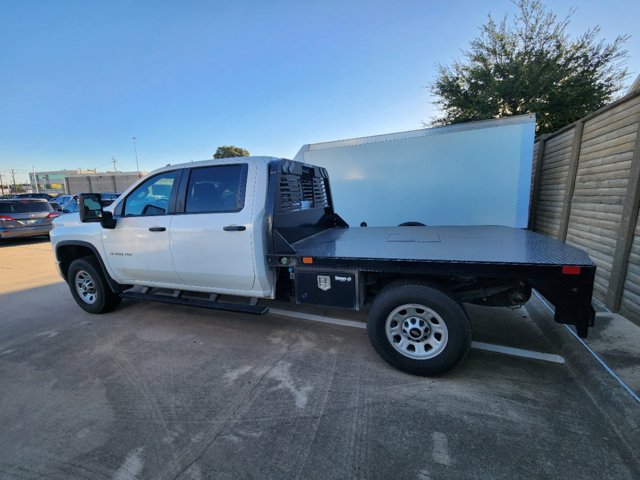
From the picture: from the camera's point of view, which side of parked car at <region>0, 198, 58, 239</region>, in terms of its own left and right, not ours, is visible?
back

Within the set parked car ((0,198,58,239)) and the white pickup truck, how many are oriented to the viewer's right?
0

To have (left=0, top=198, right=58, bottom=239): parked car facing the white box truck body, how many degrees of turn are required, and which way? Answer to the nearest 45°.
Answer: approximately 135° to its right

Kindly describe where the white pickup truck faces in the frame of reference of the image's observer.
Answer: facing away from the viewer and to the left of the viewer

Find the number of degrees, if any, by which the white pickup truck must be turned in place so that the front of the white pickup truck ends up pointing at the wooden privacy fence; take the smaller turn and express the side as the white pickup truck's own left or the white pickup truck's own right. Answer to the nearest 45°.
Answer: approximately 135° to the white pickup truck's own right

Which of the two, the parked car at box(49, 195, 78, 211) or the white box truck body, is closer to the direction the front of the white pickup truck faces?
the parked car

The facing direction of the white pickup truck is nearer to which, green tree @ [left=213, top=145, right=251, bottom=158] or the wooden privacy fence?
the green tree

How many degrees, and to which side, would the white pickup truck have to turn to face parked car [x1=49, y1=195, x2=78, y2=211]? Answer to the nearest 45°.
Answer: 0° — it already faces it

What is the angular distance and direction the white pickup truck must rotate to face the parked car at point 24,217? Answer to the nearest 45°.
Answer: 0° — it already faces it
